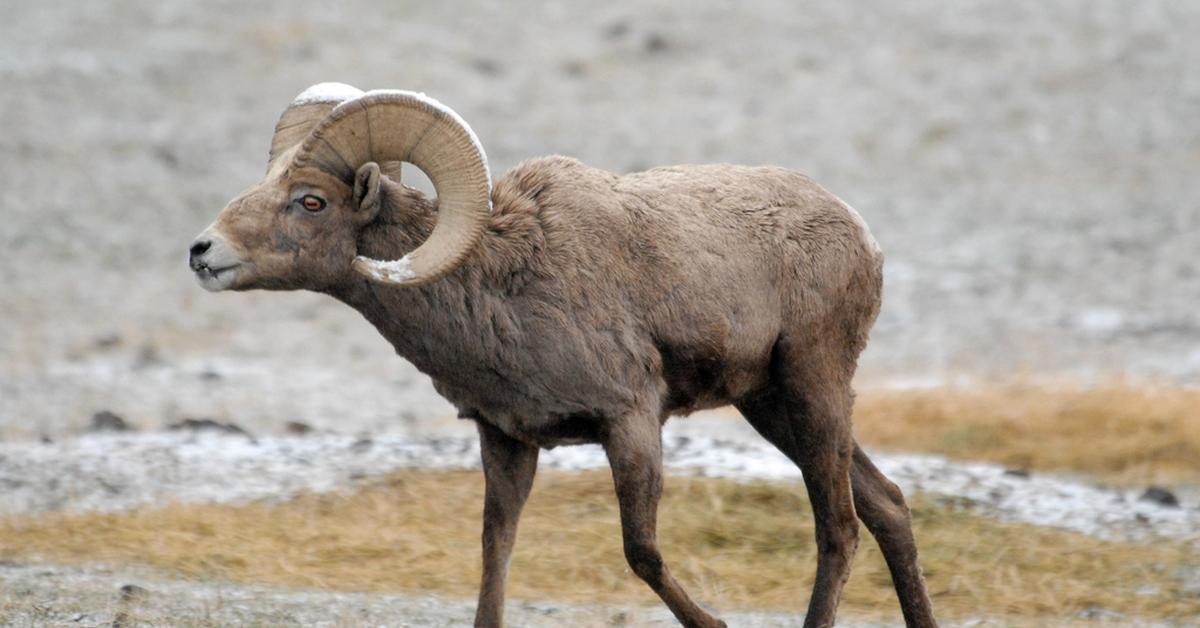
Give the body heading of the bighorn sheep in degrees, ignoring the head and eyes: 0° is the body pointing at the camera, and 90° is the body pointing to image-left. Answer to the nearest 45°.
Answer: approximately 90°
